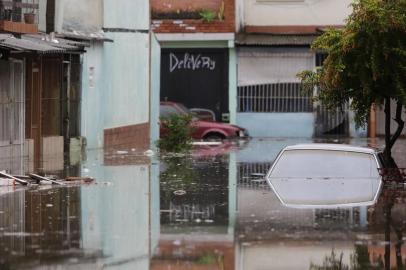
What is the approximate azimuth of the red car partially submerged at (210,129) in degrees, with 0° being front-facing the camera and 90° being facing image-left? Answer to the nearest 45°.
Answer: approximately 270°

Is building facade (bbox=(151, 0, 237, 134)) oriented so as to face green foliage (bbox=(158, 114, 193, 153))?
yes

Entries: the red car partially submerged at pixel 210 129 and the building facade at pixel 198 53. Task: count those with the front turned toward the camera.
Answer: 1

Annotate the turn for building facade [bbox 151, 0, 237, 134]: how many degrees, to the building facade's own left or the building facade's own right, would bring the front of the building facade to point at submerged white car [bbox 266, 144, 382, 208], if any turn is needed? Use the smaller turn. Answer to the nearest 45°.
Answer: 0° — it already faces it

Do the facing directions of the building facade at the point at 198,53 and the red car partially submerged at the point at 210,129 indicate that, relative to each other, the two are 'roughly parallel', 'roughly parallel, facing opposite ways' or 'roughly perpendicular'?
roughly perpendicular

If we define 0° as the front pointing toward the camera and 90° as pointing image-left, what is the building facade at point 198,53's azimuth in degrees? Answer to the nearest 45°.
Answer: approximately 0°

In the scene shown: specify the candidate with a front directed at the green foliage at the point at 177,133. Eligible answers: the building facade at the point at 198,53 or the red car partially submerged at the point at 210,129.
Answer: the building facade

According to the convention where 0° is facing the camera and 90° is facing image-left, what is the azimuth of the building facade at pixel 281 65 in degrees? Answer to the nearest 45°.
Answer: approximately 0°

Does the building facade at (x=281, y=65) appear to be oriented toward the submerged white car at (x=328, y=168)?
yes

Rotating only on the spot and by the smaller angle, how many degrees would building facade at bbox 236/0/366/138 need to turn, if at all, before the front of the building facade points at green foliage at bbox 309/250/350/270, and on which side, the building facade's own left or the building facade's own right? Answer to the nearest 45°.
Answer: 0° — it already faces it

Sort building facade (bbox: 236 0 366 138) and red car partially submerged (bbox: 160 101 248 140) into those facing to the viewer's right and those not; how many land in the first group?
1
